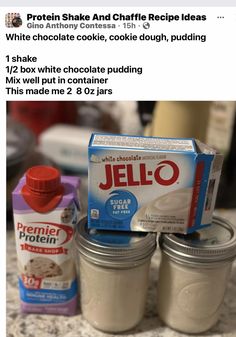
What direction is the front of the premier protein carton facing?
toward the camera

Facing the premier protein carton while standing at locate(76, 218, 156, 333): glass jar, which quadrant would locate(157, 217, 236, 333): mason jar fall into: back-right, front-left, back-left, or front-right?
back-right
